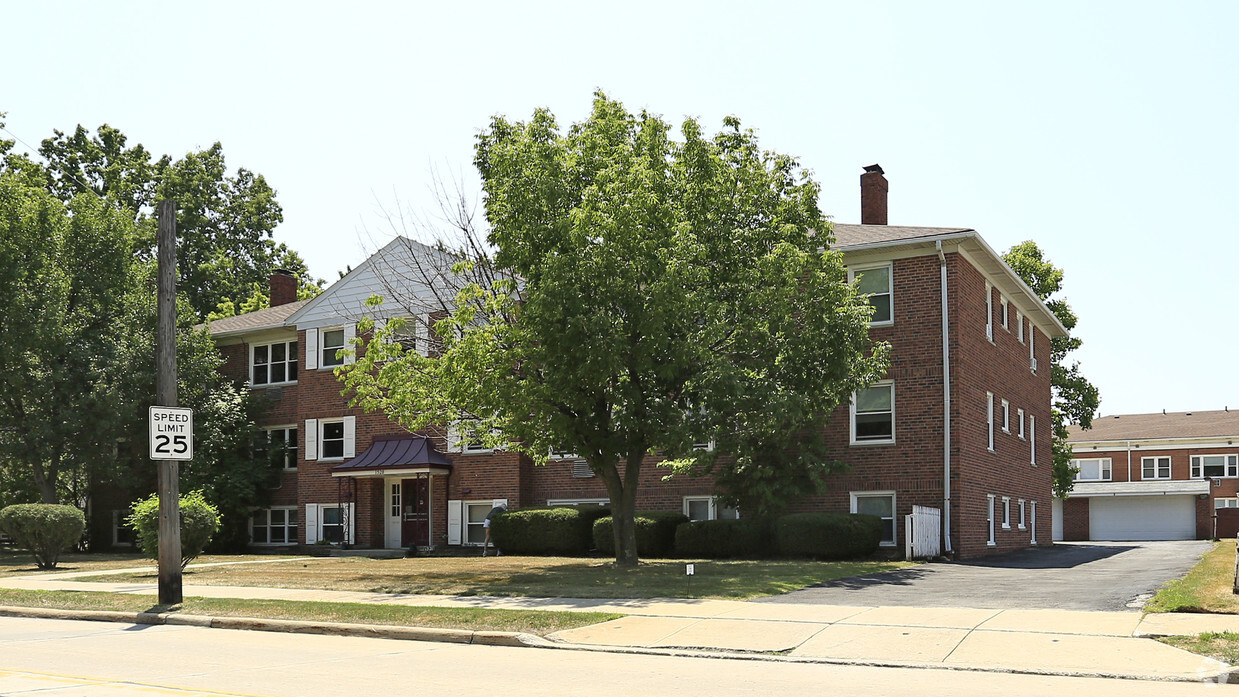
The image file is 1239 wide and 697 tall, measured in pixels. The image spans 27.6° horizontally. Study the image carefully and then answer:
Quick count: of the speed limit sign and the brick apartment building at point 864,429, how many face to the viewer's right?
0

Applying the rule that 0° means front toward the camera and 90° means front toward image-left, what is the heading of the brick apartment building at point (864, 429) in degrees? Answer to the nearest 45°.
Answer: approximately 45°

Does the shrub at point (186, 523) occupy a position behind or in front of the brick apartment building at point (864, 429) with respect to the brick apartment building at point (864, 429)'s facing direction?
in front
